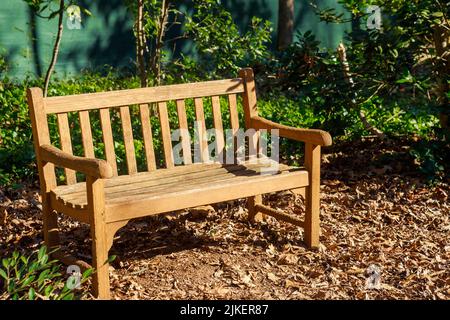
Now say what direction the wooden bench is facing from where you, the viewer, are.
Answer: facing the viewer and to the right of the viewer
